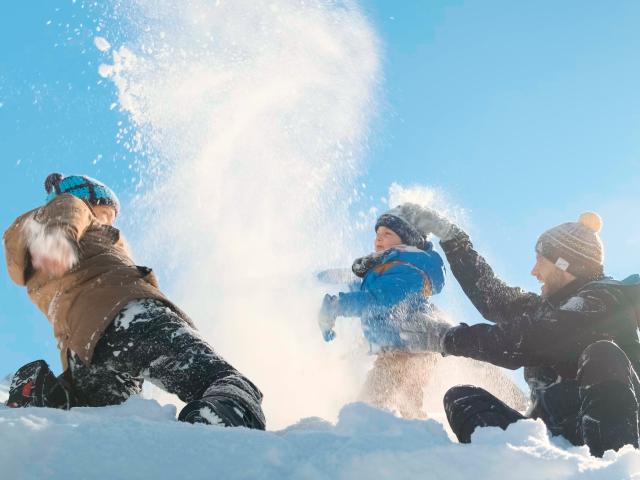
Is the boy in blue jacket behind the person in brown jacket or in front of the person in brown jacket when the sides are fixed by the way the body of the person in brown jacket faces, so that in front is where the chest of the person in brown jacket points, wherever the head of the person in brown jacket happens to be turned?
in front

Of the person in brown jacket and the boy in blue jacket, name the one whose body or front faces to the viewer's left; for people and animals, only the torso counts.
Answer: the boy in blue jacket

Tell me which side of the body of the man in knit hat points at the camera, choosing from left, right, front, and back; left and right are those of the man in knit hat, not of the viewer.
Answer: left

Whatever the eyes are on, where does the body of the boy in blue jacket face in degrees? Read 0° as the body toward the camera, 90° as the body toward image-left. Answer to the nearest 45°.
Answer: approximately 90°

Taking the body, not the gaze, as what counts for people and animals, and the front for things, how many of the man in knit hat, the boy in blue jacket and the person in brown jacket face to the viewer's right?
1

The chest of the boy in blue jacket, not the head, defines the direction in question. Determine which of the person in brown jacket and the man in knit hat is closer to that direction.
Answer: the person in brown jacket

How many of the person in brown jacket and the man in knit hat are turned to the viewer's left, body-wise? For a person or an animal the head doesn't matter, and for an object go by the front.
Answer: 1

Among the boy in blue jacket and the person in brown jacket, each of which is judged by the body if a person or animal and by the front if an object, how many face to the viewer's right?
1

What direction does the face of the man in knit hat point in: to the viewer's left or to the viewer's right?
to the viewer's left

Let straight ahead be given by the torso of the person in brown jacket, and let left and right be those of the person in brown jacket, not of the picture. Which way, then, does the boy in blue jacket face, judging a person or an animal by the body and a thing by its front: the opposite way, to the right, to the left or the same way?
the opposite way

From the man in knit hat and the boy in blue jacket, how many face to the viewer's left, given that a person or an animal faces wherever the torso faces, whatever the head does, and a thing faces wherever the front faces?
2

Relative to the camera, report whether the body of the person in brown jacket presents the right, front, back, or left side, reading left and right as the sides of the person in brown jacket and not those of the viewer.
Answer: right

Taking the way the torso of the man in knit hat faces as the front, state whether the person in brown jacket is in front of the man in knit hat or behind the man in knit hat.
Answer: in front
